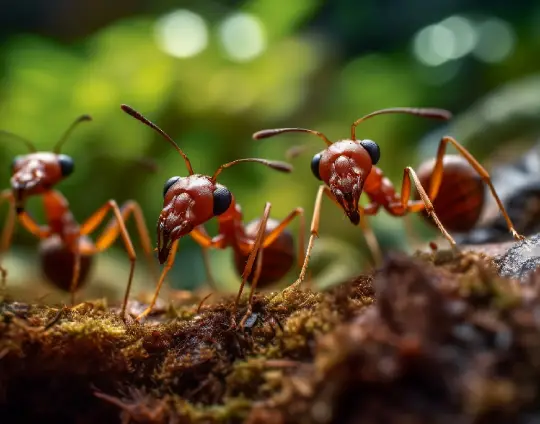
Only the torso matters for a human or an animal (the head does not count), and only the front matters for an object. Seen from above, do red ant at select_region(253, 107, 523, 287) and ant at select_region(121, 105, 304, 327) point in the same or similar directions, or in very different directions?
same or similar directions

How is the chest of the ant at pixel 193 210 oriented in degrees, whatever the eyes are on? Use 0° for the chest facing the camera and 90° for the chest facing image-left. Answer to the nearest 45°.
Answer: approximately 45°

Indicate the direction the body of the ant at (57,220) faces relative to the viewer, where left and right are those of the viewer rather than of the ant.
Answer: facing the viewer and to the left of the viewer

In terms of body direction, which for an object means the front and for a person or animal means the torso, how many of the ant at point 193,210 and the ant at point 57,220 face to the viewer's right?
0

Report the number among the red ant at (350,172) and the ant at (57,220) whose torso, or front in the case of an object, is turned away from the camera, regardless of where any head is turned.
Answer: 0

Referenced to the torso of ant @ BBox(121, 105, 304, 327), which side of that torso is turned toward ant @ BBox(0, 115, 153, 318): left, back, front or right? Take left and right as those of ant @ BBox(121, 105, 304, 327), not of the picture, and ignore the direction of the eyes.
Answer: right

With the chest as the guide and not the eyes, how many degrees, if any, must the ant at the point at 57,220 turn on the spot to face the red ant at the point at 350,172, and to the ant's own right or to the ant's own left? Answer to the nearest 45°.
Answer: approximately 90° to the ant's own left

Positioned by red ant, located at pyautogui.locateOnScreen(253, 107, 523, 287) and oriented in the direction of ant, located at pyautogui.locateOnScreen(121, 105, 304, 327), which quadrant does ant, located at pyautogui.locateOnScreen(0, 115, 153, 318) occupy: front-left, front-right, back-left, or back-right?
front-right

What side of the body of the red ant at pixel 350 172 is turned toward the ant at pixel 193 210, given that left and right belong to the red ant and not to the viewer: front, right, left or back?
front
